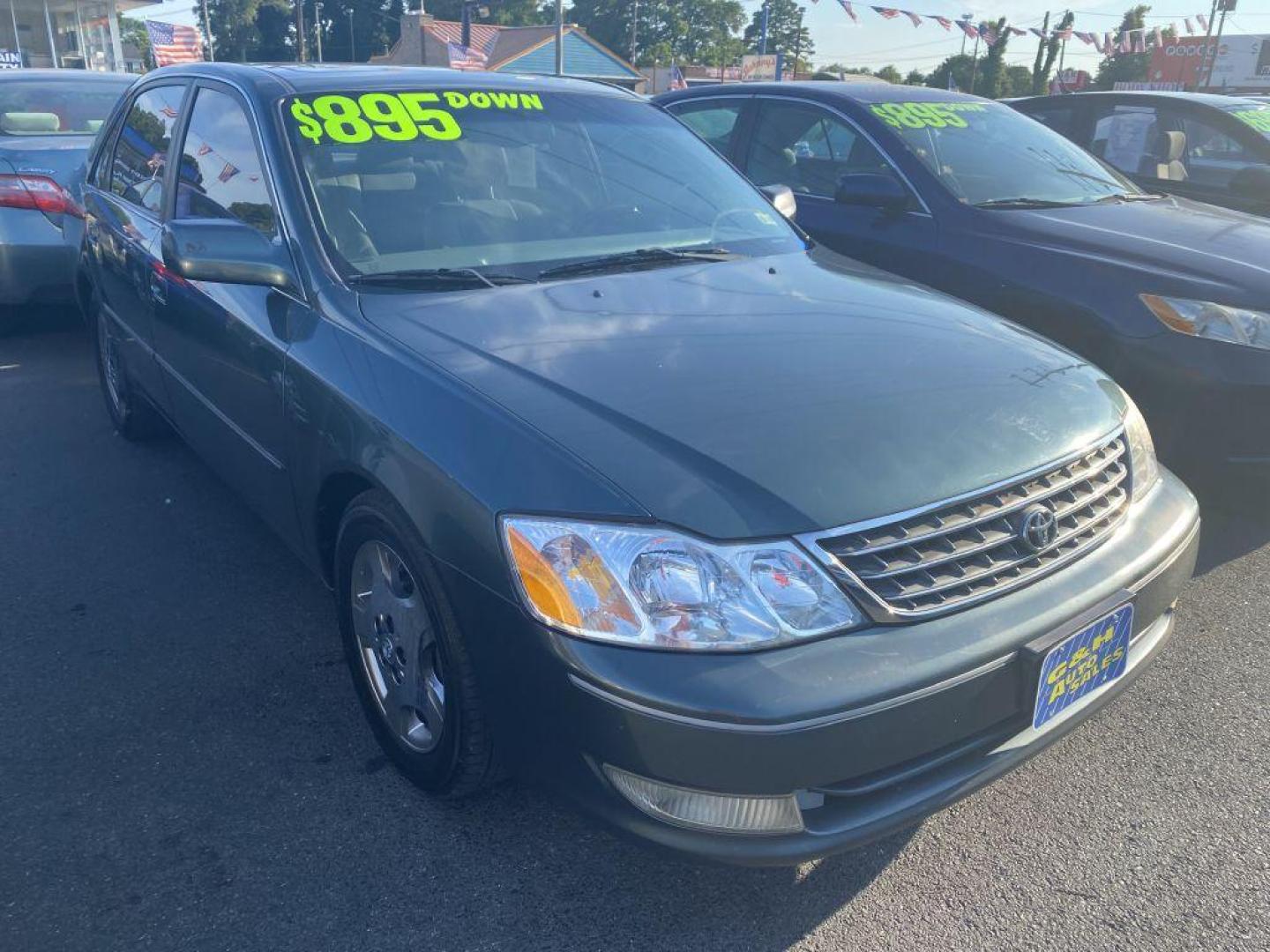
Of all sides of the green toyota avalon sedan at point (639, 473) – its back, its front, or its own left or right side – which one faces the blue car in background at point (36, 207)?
back

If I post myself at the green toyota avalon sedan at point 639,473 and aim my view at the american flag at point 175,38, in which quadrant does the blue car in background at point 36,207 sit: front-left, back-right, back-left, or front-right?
front-left

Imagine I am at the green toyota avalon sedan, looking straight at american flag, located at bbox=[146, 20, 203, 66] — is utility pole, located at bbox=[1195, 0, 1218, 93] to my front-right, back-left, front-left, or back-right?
front-right

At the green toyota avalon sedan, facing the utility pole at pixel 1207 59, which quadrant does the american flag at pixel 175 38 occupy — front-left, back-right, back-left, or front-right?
front-left

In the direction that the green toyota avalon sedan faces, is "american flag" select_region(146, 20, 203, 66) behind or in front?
behind

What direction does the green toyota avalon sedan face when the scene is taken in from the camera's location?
facing the viewer and to the right of the viewer

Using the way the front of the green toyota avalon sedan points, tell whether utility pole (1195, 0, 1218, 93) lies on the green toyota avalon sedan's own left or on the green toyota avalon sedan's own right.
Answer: on the green toyota avalon sedan's own left
